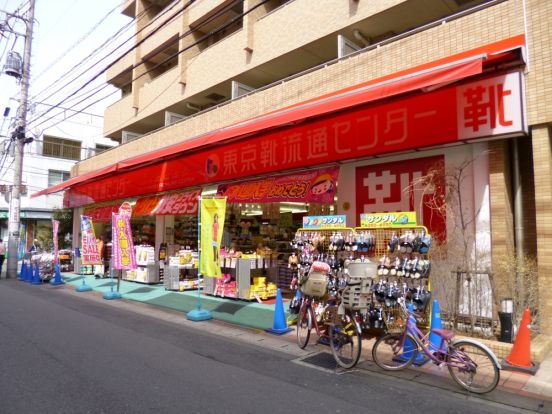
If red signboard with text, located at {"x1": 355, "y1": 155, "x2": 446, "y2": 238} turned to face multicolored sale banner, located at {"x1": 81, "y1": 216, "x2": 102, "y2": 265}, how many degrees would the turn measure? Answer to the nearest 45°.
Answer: approximately 45° to its right

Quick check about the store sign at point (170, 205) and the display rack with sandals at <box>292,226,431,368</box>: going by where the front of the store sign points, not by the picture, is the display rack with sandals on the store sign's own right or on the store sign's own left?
on the store sign's own left
